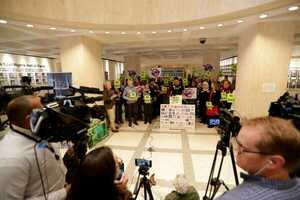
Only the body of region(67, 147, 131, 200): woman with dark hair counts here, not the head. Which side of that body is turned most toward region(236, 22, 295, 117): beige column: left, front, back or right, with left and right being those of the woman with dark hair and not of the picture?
front

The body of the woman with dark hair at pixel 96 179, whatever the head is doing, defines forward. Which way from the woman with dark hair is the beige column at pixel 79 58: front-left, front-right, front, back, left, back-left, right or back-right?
front-left

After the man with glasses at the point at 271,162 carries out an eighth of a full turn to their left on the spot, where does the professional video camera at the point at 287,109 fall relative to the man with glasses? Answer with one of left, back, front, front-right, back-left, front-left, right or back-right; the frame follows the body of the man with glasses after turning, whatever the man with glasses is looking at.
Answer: back-right

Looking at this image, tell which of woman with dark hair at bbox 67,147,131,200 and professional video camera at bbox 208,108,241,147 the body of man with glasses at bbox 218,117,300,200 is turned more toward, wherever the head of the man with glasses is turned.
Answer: the woman with dark hair

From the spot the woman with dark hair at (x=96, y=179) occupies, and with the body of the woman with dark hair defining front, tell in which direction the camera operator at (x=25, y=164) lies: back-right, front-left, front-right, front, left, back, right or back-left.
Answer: left

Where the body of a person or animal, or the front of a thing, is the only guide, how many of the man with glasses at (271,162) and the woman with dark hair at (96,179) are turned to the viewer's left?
1

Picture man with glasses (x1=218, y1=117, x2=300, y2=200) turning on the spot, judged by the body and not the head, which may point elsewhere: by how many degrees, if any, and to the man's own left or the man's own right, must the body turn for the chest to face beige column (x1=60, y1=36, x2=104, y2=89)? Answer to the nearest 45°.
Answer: approximately 45° to the man's own right

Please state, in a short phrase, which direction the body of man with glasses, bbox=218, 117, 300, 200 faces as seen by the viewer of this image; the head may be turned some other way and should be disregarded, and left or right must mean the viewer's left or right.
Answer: facing to the left of the viewer

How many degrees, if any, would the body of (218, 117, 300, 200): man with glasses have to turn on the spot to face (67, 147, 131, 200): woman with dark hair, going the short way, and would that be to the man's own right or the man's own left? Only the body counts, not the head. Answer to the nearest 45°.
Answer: approximately 45° to the man's own left

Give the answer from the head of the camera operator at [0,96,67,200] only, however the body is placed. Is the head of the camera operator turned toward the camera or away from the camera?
away from the camera

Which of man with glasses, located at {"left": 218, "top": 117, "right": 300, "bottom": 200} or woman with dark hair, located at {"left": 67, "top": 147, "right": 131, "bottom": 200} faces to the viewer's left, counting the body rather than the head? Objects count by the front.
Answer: the man with glasses

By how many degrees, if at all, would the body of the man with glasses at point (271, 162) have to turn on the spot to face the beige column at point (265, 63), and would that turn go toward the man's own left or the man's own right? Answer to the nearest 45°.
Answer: approximately 90° to the man's own right

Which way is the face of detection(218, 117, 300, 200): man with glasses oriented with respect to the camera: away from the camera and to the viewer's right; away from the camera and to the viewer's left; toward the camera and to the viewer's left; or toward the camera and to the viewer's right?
away from the camera and to the viewer's left

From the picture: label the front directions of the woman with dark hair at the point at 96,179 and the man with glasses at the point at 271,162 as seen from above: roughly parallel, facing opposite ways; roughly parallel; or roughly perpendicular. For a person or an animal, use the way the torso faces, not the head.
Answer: roughly perpendicular

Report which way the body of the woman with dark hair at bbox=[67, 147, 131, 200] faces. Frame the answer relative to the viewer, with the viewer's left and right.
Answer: facing away from the viewer and to the right of the viewer
